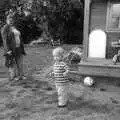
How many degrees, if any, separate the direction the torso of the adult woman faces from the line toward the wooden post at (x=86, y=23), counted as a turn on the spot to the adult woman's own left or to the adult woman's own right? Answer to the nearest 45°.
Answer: approximately 45° to the adult woman's own left

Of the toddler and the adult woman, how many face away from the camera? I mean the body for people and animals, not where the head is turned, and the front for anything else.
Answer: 0

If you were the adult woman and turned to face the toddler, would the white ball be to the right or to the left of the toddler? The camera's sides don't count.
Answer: left

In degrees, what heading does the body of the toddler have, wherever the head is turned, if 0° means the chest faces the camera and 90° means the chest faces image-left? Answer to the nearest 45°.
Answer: approximately 45°

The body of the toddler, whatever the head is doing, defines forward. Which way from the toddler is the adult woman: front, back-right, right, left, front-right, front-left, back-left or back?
right

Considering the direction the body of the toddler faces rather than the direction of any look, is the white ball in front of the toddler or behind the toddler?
behind

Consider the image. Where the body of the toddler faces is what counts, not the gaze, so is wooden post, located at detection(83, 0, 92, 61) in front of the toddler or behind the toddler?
behind

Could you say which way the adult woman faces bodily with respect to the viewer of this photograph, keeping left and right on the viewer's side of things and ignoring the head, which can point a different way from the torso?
facing the viewer and to the right of the viewer
